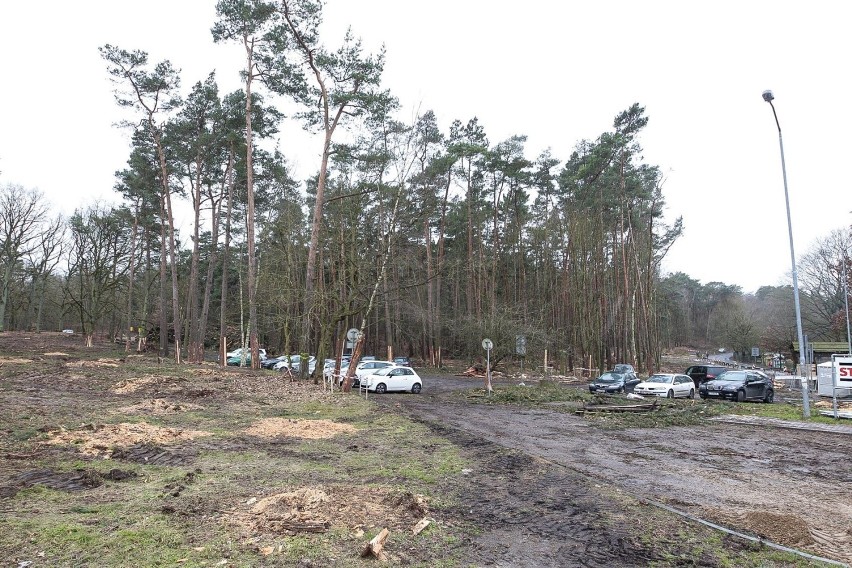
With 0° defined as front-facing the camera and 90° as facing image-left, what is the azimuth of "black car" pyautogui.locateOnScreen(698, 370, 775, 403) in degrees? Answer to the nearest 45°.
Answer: approximately 45°

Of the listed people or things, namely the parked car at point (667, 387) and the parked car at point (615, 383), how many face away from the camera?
0

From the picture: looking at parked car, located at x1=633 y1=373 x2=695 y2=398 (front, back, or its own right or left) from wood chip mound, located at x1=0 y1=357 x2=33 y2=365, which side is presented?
front

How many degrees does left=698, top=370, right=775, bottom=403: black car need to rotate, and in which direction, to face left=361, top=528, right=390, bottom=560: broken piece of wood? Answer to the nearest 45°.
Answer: approximately 45° to its left

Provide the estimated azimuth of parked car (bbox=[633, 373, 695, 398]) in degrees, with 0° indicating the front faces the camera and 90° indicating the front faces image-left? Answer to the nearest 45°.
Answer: approximately 45°

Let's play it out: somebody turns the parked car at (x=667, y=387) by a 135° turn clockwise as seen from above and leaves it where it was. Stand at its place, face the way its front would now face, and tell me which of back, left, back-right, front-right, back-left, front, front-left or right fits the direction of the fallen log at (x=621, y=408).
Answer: back

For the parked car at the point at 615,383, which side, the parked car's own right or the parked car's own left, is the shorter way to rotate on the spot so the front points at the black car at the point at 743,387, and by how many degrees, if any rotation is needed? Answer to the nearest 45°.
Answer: approximately 135° to the parked car's own left

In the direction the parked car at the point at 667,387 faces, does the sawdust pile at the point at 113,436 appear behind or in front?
in front

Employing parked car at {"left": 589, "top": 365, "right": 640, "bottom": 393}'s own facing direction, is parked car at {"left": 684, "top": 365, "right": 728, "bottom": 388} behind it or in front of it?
behind
